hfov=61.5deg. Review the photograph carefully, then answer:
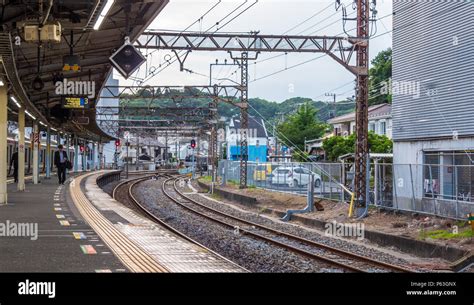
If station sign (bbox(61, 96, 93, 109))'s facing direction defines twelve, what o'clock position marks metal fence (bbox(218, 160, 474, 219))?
The metal fence is roughly at 10 o'clock from the station sign.

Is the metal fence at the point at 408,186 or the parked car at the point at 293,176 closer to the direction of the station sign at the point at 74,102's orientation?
the metal fence

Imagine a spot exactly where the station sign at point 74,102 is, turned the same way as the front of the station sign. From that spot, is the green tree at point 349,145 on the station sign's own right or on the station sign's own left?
on the station sign's own left

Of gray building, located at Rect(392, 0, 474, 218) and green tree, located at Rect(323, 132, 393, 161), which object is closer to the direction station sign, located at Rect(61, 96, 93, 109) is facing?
the gray building

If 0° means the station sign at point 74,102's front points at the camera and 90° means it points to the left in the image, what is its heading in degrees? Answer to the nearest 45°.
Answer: approximately 0°

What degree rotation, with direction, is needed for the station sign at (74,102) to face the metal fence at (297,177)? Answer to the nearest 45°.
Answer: approximately 90° to its left

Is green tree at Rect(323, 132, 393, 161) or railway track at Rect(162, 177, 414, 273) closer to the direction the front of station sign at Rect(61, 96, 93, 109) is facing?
the railway track

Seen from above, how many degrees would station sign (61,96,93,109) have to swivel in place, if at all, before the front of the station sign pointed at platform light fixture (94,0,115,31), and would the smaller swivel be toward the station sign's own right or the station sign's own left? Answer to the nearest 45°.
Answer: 0° — it already faces it

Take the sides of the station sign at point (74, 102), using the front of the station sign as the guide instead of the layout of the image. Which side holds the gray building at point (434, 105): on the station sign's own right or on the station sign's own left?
on the station sign's own left

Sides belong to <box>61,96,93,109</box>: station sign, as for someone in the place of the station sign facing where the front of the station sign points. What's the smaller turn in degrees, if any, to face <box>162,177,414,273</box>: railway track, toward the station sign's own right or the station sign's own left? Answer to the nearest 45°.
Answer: approximately 45° to the station sign's own left
